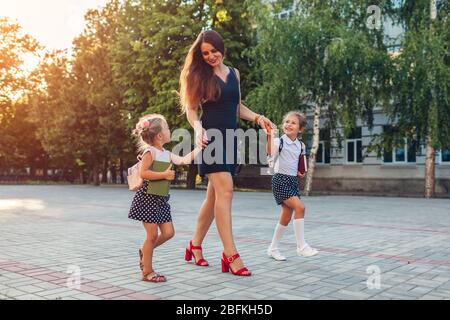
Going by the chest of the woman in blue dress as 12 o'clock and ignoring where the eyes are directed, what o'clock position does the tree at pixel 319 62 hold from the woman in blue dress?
The tree is roughly at 8 o'clock from the woman in blue dress.

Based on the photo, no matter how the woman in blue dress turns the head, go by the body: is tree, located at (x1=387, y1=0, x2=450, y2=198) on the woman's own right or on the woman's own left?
on the woman's own left

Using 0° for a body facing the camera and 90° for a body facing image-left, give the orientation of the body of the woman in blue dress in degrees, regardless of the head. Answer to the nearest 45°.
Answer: approximately 315°
